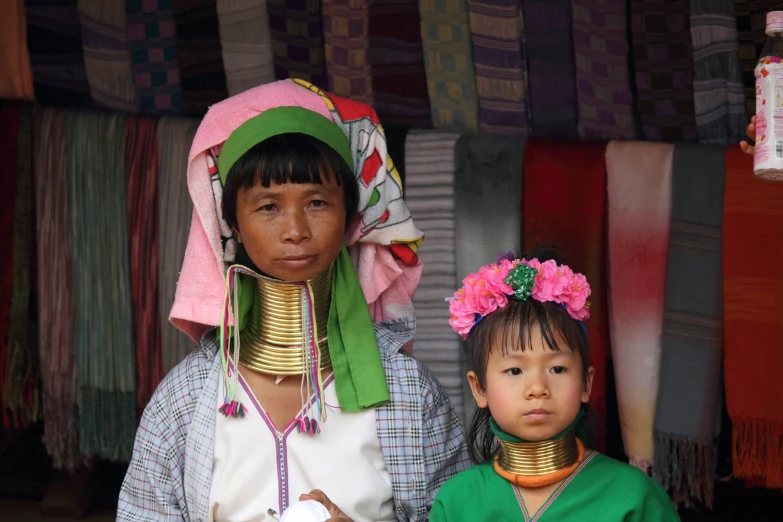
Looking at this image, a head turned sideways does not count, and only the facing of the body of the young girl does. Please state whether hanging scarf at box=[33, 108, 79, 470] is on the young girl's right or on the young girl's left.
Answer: on the young girl's right

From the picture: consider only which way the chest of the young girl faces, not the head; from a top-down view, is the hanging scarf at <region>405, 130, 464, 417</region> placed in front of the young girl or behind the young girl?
behind

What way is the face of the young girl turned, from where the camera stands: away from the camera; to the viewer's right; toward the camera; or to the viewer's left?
toward the camera

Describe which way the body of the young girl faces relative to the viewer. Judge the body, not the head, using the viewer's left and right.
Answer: facing the viewer

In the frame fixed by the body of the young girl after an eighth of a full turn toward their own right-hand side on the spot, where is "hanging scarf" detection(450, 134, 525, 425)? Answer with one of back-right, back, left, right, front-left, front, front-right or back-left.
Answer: back-right

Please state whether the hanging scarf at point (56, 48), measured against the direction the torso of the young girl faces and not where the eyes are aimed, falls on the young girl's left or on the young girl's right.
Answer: on the young girl's right
